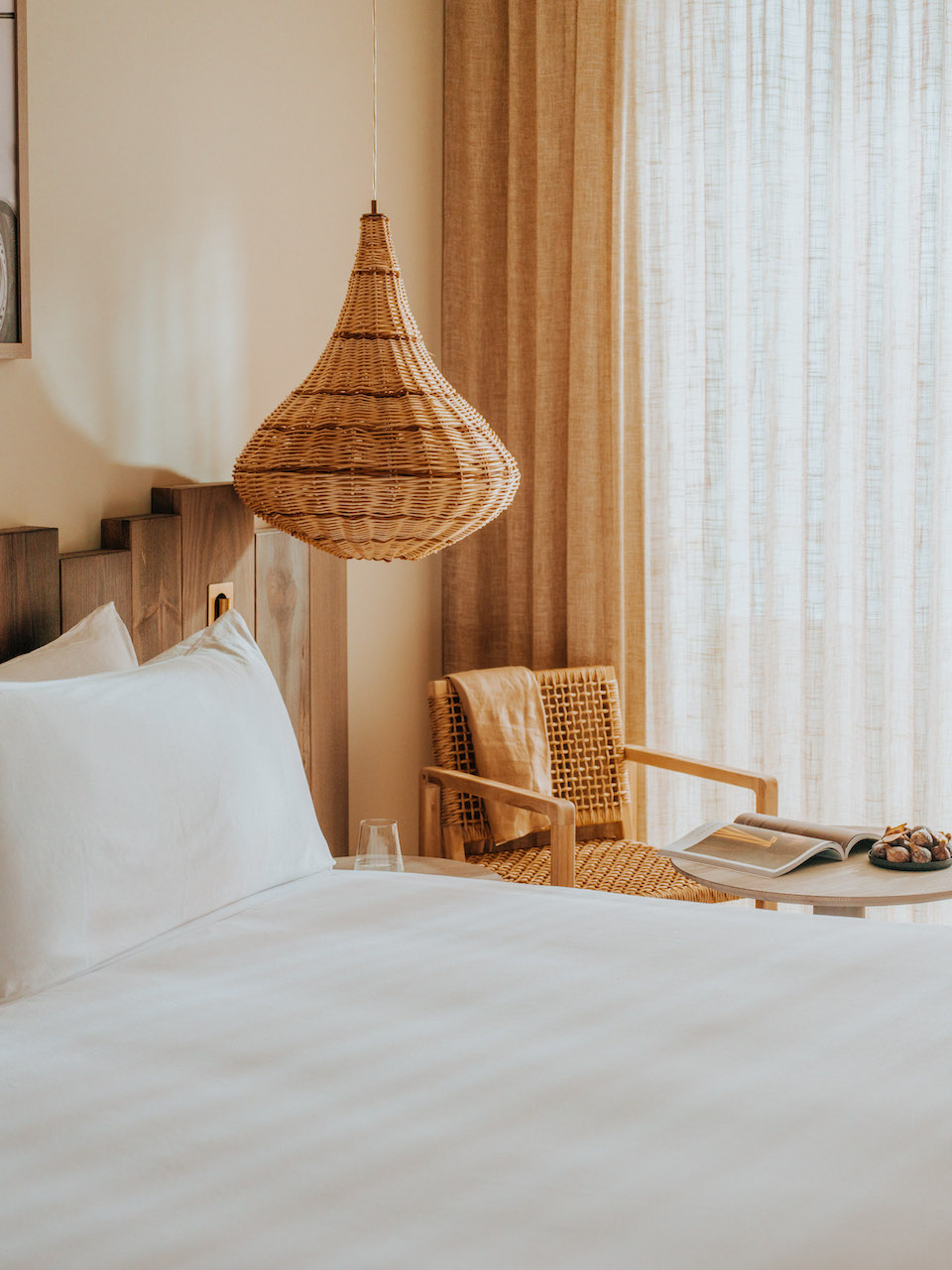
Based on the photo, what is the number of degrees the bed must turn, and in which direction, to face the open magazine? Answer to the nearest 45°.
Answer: approximately 90° to its left

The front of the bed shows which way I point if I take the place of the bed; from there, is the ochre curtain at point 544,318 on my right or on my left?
on my left

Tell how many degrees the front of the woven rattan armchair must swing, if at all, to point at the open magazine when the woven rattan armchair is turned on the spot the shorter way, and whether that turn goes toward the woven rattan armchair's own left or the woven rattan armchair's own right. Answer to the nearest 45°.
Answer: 0° — it already faces it

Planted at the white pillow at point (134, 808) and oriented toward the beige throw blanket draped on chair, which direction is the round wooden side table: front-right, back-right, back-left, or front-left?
front-right

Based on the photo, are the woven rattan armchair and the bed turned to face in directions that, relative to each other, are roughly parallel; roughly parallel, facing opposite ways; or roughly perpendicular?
roughly parallel

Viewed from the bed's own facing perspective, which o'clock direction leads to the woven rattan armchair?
The woven rattan armchair is roughly at 8 o'clock from the bed.

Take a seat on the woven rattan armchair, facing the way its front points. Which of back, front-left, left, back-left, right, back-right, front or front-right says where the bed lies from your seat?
front-right

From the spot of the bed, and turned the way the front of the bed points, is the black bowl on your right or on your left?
on your left

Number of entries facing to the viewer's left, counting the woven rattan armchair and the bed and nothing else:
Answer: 0

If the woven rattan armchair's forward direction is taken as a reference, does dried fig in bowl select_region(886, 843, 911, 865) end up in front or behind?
in front

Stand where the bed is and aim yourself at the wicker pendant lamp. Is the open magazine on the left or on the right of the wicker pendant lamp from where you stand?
right

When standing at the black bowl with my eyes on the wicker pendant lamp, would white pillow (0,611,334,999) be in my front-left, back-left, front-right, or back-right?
front-left

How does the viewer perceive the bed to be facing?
facing the viewer and to the right of the viewer

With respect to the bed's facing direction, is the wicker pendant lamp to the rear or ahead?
to the rear

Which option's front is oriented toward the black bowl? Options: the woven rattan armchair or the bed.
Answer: the woven rattan armchair
